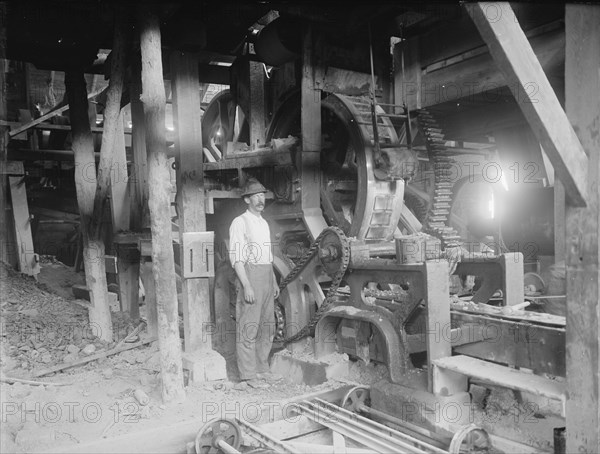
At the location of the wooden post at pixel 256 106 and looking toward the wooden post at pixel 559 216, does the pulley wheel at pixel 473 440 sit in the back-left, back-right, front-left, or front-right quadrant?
front-right

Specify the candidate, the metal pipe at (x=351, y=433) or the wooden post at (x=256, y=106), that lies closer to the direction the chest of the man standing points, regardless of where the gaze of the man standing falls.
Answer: the metal pipe

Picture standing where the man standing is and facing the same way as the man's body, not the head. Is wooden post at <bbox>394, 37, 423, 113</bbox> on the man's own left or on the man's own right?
on the man's own left

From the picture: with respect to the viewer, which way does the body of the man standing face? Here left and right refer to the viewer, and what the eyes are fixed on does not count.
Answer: facing the viewer and to the right of the viewer

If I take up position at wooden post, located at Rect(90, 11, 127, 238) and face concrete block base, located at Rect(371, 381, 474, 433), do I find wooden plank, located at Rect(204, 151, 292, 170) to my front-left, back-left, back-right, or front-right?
front-left

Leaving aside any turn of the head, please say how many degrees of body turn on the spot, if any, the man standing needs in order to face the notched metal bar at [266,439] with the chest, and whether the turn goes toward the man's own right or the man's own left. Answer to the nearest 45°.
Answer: approximately 45° to the man's own right

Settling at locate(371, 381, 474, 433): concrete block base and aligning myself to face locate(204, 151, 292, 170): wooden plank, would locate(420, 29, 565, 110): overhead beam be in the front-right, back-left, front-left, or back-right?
front-right

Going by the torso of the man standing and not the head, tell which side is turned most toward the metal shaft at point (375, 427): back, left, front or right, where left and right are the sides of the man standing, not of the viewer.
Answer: front
